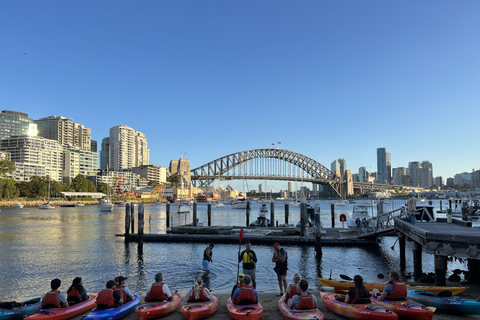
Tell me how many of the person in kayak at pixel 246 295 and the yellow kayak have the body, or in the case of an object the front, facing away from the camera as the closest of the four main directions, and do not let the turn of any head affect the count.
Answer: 1

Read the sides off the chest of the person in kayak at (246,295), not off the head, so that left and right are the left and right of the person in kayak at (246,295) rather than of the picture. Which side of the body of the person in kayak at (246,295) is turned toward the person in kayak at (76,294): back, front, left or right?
left

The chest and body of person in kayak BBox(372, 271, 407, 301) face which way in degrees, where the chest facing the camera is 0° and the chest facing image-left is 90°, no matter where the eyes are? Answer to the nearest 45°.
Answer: approximately 135°

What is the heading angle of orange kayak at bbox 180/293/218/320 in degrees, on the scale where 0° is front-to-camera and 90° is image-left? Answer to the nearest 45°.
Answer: approximately 225°

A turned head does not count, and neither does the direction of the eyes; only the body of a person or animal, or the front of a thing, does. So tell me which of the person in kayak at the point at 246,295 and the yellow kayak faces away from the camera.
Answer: the person in kayak

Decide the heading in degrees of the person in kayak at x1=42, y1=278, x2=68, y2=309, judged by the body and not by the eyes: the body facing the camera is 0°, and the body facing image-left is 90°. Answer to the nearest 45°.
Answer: approximately 225°

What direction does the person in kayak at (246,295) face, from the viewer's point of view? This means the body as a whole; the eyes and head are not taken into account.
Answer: away from the camera

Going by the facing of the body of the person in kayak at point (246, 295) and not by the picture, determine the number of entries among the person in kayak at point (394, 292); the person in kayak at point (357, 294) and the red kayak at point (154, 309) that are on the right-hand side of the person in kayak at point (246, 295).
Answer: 2

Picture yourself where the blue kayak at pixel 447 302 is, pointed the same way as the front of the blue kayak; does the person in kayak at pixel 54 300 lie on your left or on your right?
on your left

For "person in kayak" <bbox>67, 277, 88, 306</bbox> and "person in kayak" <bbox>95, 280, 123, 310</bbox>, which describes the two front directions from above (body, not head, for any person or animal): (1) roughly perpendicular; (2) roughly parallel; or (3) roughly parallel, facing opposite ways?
roughly parallel

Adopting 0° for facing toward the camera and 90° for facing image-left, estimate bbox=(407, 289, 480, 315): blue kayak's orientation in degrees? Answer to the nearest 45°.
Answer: approximately 135°

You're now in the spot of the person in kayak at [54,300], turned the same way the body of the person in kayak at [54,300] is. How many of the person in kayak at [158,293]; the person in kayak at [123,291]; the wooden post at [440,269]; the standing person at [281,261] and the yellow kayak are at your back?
0
